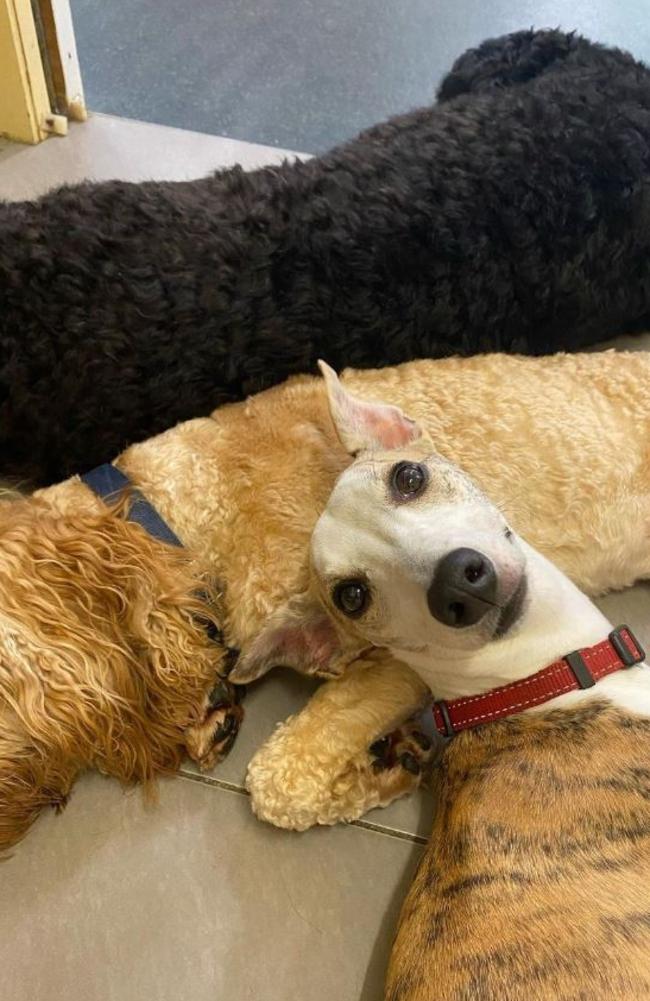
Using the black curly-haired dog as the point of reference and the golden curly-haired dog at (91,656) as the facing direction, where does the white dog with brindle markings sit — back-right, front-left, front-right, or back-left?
front-left

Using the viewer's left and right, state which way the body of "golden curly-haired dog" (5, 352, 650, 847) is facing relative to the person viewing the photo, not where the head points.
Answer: facing to the left of the viewer

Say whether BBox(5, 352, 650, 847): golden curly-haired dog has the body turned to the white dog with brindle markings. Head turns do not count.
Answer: no
